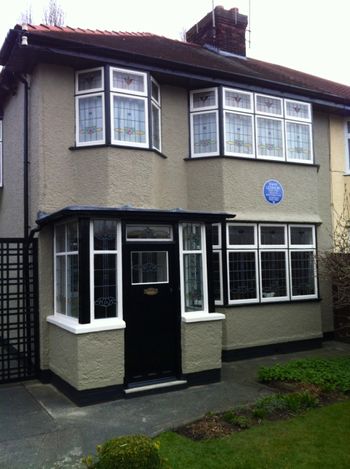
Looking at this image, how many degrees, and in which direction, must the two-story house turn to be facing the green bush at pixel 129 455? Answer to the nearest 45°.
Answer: approximately 45° to its right

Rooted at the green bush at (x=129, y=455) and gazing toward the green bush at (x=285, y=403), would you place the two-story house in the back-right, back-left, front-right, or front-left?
front-left

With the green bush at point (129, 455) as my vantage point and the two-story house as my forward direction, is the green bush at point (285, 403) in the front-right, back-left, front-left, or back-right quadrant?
front-right
